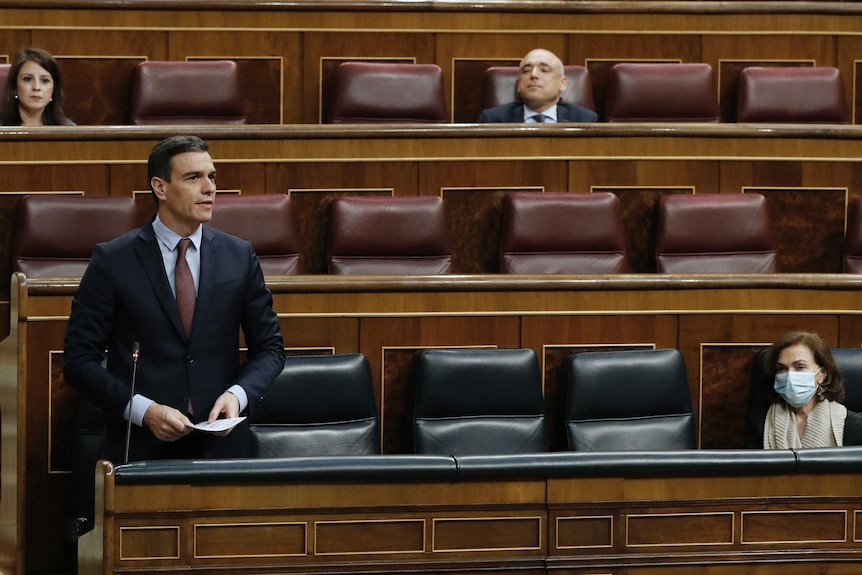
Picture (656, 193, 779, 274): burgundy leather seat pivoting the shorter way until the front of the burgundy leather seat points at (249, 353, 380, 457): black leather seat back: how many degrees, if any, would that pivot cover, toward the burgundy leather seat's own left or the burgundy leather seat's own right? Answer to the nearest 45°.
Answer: approximately 45° to the burgundy leather seat's own right

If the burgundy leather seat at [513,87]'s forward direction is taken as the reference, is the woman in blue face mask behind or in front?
in front

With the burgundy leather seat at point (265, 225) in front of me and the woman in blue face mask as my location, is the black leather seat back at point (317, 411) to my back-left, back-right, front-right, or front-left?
front-left

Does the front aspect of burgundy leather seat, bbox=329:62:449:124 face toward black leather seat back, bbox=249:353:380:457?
yes

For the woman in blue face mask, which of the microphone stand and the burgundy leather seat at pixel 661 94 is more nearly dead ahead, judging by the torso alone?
the microphone stand

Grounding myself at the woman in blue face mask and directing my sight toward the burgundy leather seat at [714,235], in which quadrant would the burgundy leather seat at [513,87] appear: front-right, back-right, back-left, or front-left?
front-left

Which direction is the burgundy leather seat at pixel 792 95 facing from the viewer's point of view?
toward the camera

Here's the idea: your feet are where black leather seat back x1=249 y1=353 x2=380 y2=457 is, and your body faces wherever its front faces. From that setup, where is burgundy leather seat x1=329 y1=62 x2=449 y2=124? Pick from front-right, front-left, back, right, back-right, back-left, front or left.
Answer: back

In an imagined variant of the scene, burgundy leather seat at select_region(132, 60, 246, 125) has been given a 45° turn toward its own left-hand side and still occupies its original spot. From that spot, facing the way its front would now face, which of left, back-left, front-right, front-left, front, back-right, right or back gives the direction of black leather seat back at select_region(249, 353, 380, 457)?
front-right

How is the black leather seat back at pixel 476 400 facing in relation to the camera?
toward the camera

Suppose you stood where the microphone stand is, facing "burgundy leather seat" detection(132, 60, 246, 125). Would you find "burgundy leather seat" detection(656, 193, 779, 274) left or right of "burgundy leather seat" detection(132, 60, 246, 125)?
right

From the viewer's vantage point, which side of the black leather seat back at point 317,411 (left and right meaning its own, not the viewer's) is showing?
front
